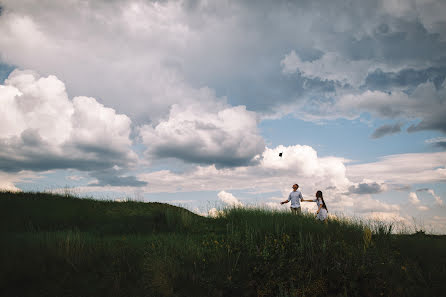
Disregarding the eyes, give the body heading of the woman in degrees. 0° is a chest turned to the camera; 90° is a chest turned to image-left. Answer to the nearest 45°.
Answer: approximately 90°

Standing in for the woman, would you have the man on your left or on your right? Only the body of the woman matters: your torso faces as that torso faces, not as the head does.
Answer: on your right
